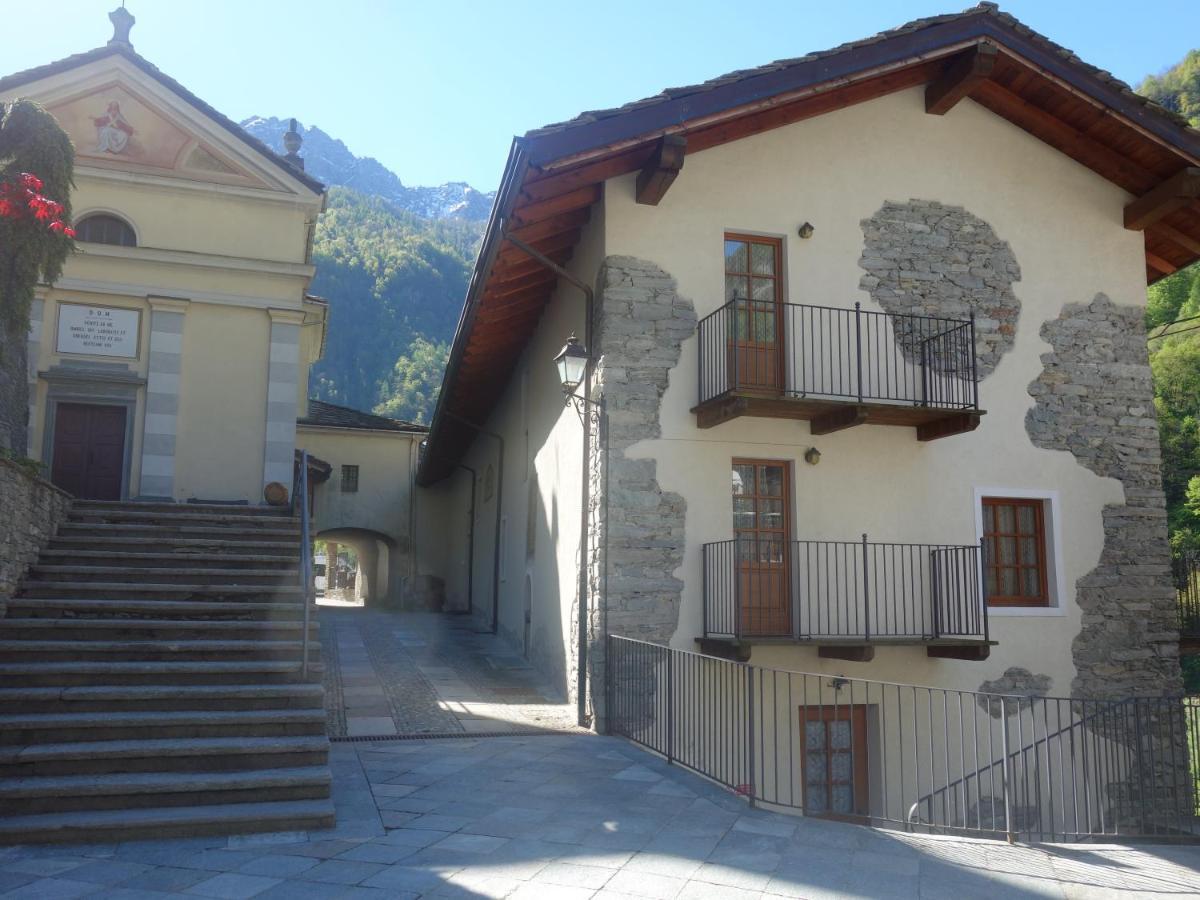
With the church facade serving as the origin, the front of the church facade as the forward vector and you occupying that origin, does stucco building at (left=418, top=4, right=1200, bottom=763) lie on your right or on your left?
on your left

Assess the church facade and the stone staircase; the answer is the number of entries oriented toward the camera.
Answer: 2

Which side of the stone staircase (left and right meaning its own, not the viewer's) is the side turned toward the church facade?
back

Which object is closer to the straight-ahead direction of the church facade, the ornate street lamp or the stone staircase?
the stone staircase

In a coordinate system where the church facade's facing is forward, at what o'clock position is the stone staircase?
The stone staircase is roughly at 12 o'clock from the church facade.

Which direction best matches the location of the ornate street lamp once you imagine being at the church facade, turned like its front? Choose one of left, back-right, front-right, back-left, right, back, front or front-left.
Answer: front-left

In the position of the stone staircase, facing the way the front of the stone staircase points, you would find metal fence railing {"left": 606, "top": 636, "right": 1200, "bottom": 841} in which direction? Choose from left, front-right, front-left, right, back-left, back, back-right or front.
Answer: left

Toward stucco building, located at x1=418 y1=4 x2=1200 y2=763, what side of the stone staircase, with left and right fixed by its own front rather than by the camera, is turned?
left

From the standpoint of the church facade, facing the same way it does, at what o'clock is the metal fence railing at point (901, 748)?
The metal fence railing is roughly at 10 o'clock from the church facade.

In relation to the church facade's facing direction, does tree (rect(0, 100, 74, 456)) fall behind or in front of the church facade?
in front

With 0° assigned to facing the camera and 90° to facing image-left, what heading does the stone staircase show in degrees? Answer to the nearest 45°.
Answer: approximately 0°
